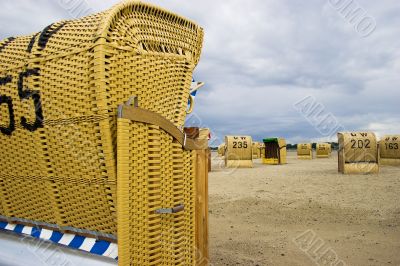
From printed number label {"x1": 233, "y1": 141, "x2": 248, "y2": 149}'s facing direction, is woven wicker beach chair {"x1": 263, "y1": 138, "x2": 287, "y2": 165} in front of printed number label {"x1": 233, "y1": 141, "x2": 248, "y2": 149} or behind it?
behind

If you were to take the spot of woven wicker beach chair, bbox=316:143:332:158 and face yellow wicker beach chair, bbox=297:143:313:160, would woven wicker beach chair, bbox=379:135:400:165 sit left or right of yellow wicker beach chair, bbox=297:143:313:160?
left

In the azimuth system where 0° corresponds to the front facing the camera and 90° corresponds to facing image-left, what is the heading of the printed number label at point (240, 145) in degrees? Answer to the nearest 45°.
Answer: approximately 0°

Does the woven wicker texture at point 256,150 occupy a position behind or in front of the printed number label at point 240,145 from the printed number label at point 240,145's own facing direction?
behind

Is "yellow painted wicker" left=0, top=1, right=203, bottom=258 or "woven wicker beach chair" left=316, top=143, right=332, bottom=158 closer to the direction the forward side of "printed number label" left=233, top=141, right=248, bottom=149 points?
the yellow painted wicker

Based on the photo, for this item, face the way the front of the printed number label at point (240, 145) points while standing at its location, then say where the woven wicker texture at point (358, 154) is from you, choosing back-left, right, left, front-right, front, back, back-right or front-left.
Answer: front-left

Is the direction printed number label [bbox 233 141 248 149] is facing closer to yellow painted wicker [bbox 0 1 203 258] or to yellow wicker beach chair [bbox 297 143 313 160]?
the yellow painted wicker

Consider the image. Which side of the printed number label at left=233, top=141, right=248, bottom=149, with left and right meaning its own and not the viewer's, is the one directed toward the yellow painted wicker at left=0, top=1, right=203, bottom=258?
front

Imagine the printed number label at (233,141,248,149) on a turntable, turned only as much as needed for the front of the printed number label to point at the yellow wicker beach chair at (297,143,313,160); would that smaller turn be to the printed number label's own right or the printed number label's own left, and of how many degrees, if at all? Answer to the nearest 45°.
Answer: approximately 135° to the printed number label's own left

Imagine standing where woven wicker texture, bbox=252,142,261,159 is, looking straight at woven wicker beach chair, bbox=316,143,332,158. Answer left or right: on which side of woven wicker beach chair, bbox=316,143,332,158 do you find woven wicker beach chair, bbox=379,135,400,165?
right

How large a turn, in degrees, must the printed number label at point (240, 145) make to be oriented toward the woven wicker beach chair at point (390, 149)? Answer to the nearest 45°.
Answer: approximately 90° to its left
